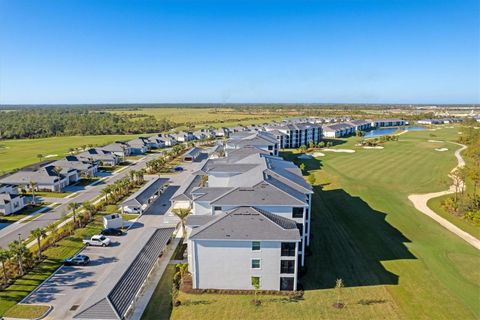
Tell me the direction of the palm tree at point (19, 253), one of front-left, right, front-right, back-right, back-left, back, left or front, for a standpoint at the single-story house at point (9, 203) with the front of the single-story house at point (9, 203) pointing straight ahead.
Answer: front-right

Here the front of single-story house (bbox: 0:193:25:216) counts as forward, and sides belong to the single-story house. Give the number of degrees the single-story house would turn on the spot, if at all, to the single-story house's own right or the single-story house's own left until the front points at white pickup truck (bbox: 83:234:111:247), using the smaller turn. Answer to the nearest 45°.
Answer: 0° — it already faces it

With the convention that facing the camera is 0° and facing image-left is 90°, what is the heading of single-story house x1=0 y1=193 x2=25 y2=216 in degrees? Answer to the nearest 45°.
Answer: approximately 315°

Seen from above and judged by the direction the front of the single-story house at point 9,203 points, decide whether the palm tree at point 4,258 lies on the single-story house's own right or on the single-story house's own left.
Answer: on the single-story house's own right

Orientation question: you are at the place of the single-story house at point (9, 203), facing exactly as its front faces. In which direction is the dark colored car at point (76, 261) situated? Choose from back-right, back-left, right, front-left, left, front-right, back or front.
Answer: front-right

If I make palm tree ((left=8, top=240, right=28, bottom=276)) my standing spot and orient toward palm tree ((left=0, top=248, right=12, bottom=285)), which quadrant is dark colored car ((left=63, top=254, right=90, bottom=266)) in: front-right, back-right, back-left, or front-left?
back-left

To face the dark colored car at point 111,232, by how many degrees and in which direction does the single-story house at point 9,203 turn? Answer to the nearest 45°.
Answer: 0° — it already faces it
